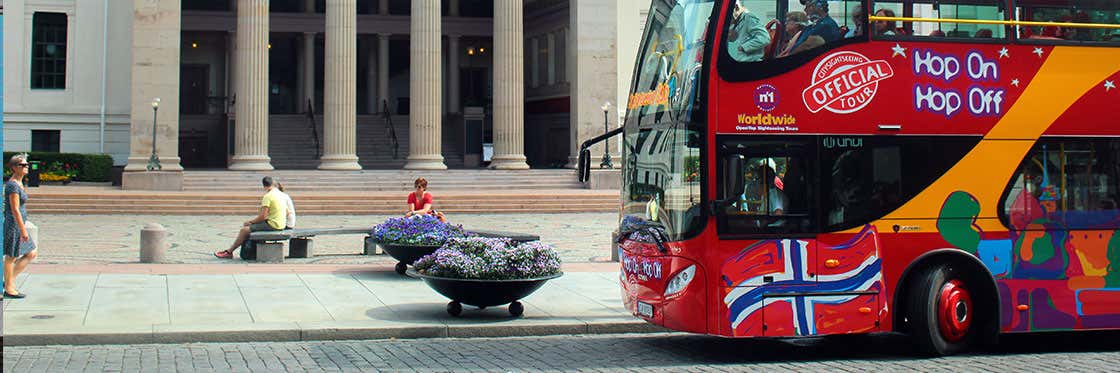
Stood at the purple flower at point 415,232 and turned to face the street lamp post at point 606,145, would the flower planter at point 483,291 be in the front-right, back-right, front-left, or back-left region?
back-right

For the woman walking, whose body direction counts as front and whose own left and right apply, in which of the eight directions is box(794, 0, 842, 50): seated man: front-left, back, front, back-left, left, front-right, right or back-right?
front-right

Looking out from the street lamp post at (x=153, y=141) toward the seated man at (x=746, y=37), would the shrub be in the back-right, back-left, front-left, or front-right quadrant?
back-right

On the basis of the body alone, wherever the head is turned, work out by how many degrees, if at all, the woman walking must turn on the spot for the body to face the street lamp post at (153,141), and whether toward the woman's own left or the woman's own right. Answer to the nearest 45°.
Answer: approximately 90° to the woman's own left

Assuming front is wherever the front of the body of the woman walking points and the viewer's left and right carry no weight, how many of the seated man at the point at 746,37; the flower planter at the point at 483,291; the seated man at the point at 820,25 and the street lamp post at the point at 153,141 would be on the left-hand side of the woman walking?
1

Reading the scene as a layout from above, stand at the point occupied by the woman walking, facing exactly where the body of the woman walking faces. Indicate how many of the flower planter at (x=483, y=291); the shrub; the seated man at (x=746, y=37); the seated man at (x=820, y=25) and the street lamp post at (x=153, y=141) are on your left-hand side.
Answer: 2

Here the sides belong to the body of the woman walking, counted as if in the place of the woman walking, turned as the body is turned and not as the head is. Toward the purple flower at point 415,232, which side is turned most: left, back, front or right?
front
